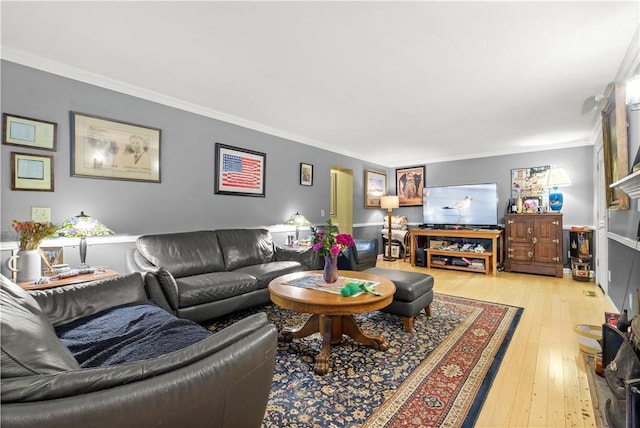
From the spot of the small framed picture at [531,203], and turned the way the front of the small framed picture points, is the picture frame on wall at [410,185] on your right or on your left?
on your right

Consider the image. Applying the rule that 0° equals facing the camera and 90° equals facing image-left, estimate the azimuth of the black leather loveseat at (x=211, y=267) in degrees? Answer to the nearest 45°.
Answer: approximately 315°

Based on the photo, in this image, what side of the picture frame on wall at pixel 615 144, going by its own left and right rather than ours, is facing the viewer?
left

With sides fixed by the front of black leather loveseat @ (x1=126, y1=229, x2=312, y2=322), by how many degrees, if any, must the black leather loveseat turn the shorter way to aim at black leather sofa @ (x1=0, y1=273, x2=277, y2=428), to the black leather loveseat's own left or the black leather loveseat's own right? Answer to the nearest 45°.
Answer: approximately 45° to the black leather loveseat's own right
